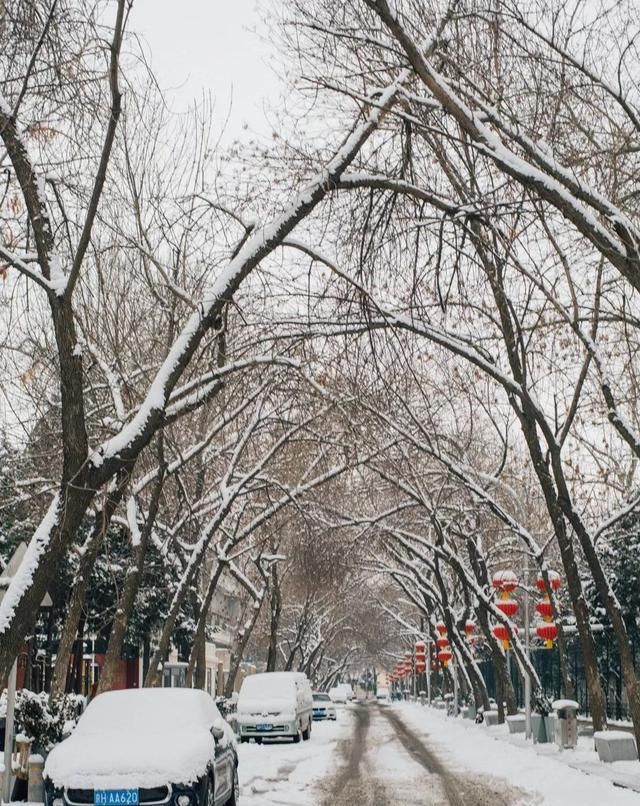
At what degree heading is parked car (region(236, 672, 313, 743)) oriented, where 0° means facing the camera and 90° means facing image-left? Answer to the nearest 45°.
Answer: approximately 0°

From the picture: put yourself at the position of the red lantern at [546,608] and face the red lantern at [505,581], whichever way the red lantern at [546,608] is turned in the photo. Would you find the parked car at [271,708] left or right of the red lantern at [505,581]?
left

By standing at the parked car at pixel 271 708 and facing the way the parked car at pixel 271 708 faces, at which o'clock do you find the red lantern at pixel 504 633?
The red lantern is roughly at 9 o'clock from the parked car.

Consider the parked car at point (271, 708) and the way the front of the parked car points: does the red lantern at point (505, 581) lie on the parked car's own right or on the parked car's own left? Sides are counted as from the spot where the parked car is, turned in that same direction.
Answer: on the parked car's own left

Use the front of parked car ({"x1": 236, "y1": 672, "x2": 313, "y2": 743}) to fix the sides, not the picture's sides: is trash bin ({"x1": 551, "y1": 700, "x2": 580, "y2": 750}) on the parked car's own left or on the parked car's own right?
on the parked car's own left

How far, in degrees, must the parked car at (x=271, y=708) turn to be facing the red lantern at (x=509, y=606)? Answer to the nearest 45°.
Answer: approximately 90° to its left

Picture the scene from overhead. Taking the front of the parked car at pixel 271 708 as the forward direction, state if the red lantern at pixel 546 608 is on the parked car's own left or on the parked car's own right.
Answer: on the parked car's own left
